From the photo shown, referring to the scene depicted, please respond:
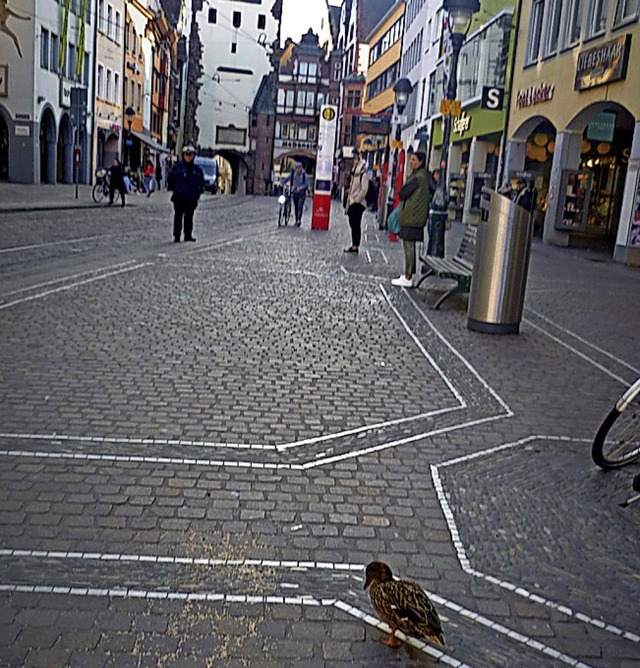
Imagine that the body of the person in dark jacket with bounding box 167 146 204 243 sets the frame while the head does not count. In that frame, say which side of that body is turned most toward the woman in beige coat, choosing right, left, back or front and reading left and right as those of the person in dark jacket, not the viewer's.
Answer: left

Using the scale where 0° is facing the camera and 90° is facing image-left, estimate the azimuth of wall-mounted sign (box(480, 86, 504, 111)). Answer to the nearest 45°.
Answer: approximately 0°

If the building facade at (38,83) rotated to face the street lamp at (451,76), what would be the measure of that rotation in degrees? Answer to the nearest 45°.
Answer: approximately 45° to its right

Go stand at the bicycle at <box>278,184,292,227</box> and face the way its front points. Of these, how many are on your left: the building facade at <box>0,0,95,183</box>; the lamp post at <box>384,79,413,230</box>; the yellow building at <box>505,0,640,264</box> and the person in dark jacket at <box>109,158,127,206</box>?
2

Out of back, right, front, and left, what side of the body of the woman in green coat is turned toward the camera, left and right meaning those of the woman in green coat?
left

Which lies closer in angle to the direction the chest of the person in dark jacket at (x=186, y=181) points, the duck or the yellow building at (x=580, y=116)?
the duck

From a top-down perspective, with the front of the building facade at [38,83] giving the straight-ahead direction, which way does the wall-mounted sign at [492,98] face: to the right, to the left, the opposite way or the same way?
to the right

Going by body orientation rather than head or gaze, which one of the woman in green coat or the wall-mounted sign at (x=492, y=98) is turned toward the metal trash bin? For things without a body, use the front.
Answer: the wall-mounted sign
